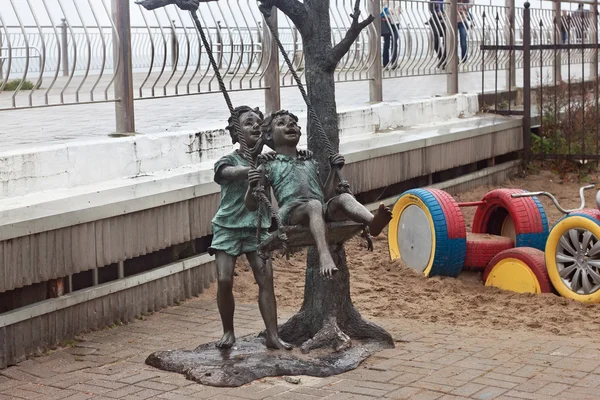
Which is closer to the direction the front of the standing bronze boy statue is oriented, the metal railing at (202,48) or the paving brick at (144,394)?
the paving brick

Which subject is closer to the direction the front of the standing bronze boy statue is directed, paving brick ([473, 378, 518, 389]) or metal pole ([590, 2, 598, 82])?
the paving brick

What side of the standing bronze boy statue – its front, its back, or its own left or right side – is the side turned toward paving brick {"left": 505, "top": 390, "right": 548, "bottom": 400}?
front

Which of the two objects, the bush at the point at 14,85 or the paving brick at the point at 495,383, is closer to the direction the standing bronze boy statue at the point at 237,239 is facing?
the paving brick

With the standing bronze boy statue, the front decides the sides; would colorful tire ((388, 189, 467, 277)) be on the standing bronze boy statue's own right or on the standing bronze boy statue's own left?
on the standing bronze boy statue's own left

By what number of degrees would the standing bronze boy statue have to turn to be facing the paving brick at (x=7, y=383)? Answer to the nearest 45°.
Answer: approximately 135° to its right

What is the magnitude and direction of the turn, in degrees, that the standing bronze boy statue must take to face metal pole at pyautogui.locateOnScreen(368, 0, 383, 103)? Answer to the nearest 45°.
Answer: approximately 135° to its left

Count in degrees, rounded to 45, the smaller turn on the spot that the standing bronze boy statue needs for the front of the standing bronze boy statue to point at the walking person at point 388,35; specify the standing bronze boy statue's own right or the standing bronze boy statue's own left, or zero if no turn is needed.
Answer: approximately 135° to the standing bronze boy statue's own left

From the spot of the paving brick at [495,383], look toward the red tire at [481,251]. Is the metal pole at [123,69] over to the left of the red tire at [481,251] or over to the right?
left

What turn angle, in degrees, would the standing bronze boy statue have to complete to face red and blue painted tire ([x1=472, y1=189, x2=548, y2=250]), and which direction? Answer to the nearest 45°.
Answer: approximately 90° to its left

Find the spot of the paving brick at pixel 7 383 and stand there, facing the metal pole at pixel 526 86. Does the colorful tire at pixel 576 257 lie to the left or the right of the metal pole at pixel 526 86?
right

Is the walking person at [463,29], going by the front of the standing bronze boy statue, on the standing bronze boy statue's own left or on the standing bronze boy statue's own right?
on the standing bronze boy statue's own left

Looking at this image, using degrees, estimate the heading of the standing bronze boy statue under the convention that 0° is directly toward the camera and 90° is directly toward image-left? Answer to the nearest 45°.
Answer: approximately 315°
